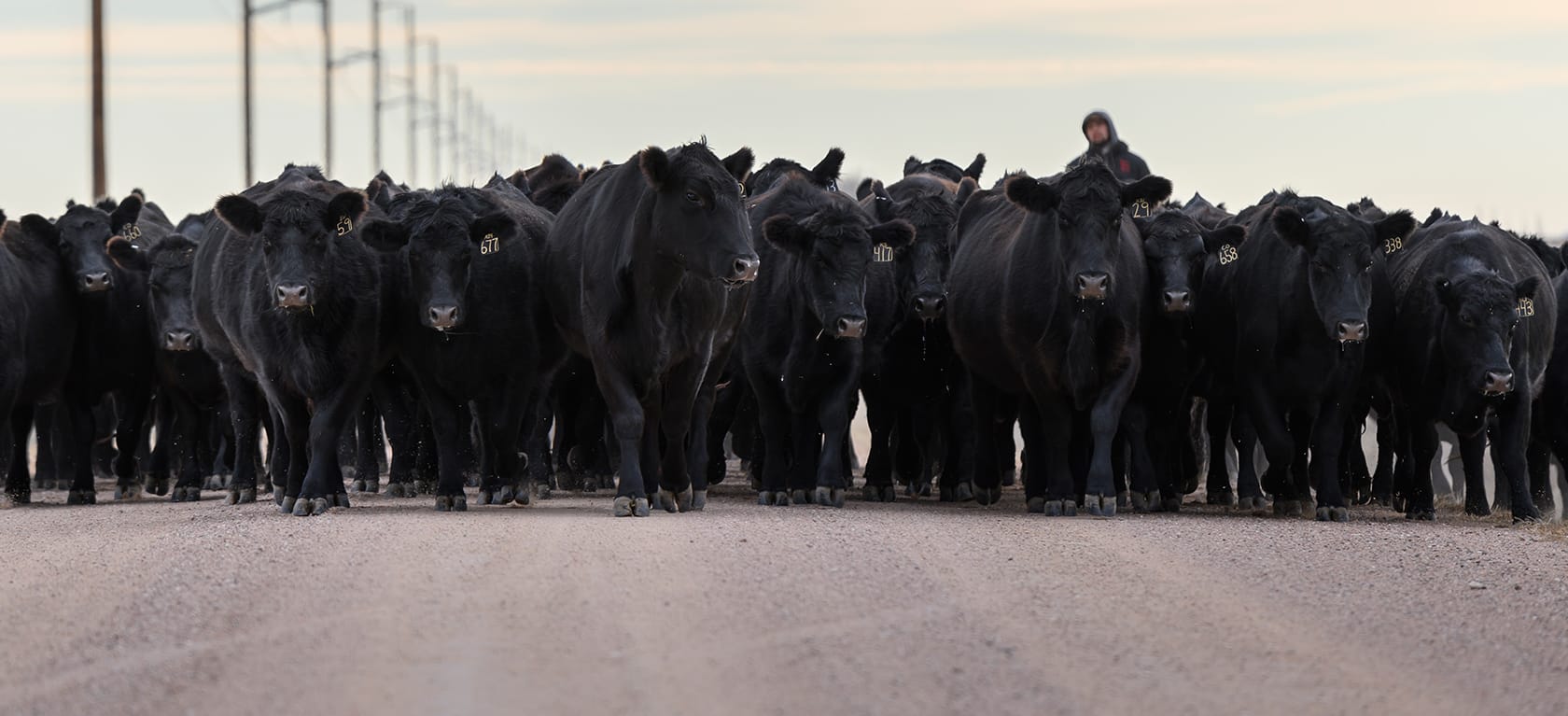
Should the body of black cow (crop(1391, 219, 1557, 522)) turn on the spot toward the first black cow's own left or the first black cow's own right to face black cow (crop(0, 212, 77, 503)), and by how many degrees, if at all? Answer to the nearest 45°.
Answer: approximately 90° to the first black cow's own right

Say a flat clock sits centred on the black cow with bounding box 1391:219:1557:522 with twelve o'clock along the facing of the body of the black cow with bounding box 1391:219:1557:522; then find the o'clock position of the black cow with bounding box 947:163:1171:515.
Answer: the black cow with bounding box 947:163:1171:515 is roughly at 2 o'clock from the black cow with bounding box 1391:219:1557:522.

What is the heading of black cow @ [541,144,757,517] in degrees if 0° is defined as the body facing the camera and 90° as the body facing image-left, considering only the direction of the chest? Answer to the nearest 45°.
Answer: approximately 315°

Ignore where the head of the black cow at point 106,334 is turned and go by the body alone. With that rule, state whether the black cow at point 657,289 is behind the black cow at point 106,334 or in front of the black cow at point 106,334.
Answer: in front

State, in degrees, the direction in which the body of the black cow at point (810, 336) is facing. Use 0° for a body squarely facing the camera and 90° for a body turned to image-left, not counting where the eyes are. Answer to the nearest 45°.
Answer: approximately 0°

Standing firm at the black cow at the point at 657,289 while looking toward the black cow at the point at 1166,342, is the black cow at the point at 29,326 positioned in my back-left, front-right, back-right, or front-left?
back-left

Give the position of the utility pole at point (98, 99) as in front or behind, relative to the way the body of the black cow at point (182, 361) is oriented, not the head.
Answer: behind

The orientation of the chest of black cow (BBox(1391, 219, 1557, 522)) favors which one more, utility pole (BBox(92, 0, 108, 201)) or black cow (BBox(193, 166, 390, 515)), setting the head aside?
the black cow

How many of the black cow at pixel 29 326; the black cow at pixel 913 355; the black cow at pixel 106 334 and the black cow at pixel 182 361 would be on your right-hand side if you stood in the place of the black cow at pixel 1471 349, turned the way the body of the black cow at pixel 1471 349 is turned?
4
